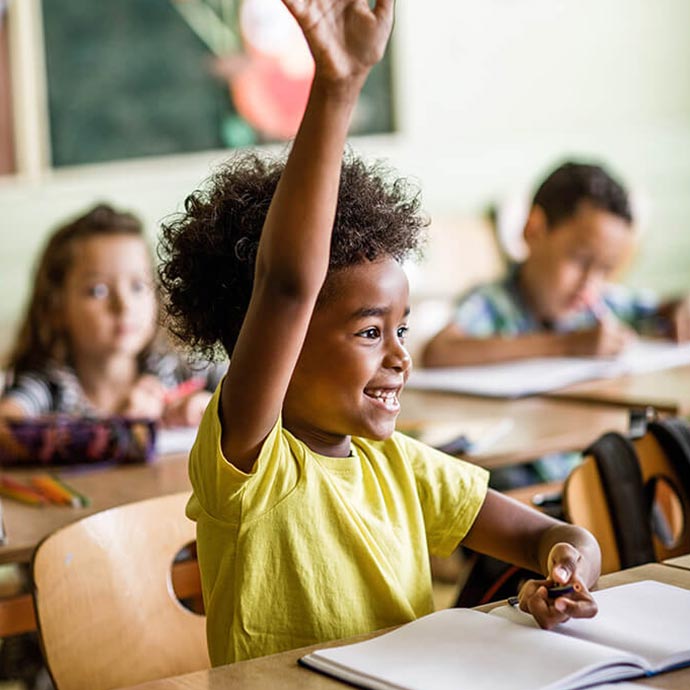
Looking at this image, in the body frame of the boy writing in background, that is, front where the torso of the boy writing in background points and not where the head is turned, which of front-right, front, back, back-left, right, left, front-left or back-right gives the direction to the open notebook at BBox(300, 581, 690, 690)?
front-right

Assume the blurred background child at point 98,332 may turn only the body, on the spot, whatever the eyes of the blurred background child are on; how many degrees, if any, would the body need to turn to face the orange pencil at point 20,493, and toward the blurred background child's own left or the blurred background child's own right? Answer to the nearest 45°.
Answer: approximately 45° to the blurred background child's own right

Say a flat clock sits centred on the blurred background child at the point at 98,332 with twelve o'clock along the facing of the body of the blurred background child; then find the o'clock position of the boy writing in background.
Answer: The boy writing in background is roughly at 10 o'clock from the blurred background child.

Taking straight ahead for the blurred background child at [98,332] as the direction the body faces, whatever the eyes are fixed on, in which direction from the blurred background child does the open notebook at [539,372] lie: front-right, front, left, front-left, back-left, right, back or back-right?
front-left

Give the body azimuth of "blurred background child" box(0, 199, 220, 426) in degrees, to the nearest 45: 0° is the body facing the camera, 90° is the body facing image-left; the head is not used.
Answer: approximately 315°

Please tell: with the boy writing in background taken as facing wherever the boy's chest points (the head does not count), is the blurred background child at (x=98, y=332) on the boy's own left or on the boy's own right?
on the boy's own right

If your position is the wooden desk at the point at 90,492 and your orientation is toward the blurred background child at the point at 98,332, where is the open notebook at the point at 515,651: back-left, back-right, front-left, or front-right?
back-right

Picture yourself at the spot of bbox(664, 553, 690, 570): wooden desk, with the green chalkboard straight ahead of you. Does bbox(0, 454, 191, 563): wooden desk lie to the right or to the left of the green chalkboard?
left

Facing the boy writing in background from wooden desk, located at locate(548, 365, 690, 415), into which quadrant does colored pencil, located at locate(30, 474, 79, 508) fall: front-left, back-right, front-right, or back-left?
back-left

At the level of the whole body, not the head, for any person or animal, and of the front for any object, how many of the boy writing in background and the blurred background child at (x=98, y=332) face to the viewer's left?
0

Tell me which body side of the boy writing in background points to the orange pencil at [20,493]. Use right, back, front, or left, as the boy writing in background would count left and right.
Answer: right

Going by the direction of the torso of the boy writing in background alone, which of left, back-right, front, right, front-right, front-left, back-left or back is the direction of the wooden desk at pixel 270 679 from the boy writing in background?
front-right
